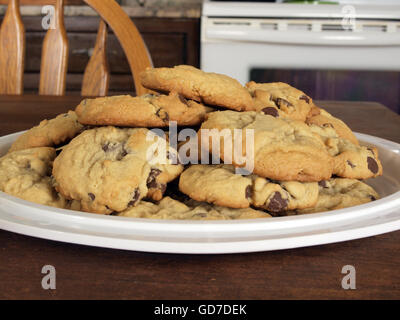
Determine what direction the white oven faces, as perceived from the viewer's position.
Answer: facing the viewer

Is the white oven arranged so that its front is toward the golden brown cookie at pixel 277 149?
yes

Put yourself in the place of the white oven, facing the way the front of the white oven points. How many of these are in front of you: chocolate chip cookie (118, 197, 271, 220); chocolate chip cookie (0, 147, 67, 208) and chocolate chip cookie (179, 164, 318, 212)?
3

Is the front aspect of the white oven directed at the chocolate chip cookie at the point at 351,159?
yes

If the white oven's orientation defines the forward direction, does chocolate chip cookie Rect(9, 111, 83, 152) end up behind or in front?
in front

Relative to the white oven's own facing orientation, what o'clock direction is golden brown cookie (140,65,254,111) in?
The golden brown cookie is roughly at 12 o'clock from the white oven.

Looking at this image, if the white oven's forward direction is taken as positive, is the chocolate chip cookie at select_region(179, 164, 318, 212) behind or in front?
in front

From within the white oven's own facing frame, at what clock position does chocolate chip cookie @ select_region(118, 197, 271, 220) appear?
The chocolate chip cookie is roughly at 12 o'clock from the white oven.

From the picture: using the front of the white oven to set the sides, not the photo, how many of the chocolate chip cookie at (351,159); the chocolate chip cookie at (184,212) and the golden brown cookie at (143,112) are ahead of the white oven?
3

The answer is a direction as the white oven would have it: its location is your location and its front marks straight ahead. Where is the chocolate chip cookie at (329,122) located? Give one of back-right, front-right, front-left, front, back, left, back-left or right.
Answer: front

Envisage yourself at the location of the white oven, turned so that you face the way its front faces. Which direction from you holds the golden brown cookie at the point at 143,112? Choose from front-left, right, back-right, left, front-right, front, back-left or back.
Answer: front

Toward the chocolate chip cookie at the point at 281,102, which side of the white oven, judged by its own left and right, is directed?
front

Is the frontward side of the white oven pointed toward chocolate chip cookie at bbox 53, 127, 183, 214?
yes

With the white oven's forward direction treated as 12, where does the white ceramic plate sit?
The white ceramic plate is roughly at 12 o'clock from the white oven.

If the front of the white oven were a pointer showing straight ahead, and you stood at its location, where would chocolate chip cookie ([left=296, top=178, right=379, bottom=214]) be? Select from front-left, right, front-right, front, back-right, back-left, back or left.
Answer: front
